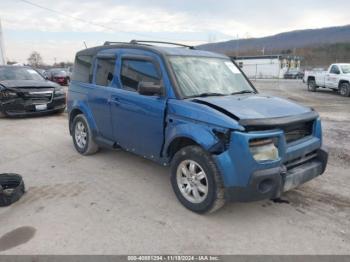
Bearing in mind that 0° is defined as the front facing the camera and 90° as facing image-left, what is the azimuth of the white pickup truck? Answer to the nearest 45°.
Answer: approximately 315°

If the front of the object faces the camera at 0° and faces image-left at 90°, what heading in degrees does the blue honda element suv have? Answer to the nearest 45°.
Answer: approximately 315°

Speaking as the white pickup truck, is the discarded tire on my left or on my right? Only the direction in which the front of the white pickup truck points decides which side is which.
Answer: on my right

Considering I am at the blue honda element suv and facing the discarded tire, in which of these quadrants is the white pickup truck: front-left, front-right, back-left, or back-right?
back-right

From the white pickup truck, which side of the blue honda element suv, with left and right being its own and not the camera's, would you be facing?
left

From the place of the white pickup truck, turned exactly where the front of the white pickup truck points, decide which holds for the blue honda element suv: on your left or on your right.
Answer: on your right
